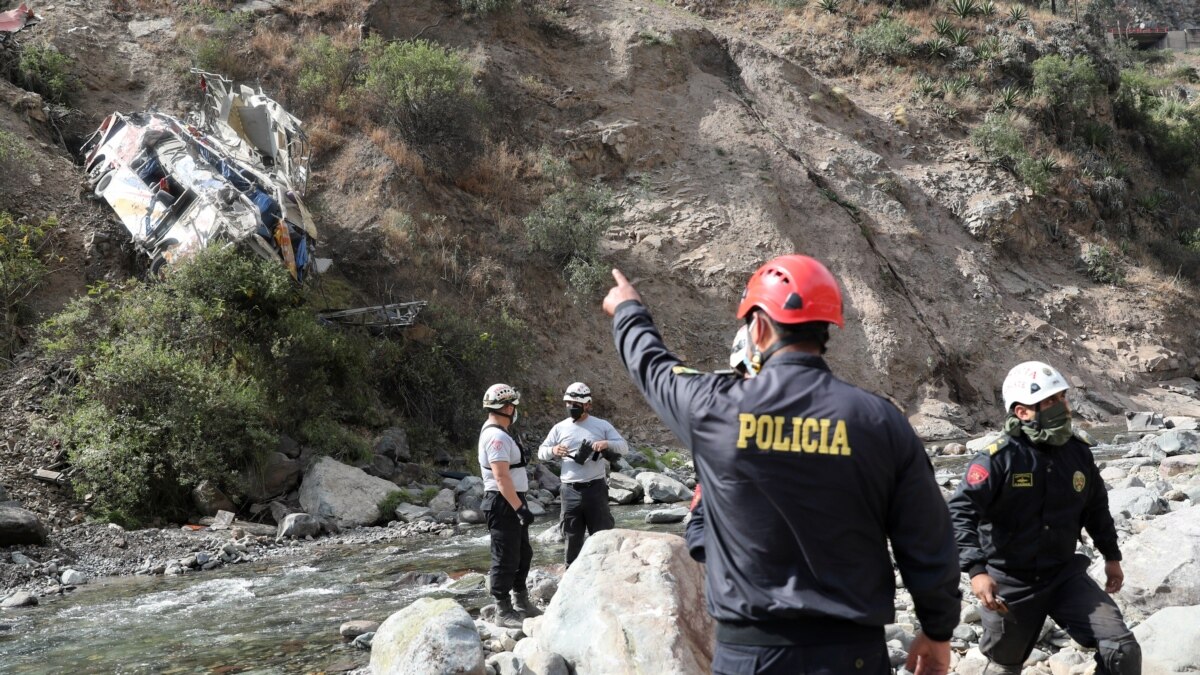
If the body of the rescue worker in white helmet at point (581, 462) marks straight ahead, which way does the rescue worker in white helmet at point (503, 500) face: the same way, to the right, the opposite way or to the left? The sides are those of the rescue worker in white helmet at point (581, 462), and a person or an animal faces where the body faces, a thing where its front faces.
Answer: to the left

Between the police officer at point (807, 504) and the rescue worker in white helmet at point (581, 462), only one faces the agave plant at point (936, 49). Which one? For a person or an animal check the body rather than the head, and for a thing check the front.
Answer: the police officer

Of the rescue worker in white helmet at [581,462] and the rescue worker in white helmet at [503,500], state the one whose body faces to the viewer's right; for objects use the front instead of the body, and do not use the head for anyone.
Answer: the rescue worker in white helmet at [503,500]

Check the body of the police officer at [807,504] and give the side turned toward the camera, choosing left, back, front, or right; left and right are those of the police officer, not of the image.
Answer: back

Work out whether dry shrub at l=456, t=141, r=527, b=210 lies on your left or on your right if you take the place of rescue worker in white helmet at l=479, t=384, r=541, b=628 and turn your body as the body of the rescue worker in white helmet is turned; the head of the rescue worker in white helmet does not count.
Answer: on your left

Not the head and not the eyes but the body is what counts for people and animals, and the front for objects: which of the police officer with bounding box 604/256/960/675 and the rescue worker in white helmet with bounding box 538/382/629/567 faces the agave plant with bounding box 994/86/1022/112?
the police officer

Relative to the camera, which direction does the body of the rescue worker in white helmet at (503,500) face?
to the viewer's right

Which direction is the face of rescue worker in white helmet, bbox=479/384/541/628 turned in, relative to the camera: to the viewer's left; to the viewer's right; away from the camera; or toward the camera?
to the viewer's right

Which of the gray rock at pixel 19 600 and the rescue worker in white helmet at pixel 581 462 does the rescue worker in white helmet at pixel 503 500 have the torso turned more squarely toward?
the rescue worker in white helmet

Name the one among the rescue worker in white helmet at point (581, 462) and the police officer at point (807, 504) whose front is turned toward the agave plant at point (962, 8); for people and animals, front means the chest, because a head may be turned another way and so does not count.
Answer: the police officer

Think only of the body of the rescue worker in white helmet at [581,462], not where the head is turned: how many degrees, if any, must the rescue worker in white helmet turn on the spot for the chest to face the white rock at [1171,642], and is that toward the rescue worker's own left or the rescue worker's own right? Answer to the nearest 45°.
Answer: approximately 45° to the rescue worker's own left

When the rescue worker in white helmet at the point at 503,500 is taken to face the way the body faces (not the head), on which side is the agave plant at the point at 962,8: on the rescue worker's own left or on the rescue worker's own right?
on the rescue worker's own left

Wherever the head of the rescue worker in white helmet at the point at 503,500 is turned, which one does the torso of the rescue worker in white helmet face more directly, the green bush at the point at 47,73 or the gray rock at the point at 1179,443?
the gray rock

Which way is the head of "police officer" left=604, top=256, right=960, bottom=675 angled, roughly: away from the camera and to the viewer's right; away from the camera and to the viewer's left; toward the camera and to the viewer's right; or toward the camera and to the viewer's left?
away from the camera and to the viewer's left
